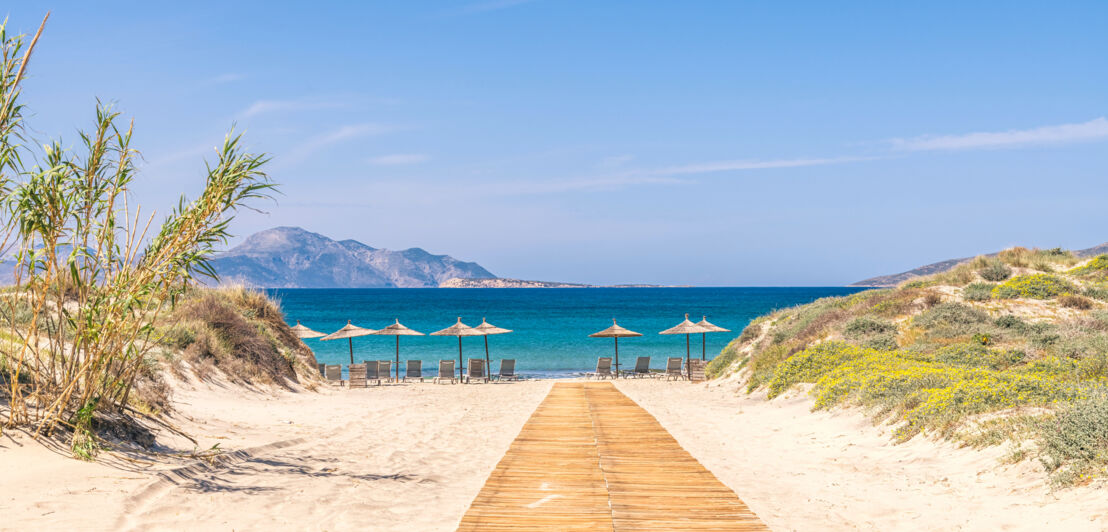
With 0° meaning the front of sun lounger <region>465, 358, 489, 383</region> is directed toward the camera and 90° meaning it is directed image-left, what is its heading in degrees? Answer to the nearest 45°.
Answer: approximately 180°

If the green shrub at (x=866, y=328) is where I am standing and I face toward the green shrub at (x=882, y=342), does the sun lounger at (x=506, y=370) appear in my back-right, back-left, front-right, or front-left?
back-right

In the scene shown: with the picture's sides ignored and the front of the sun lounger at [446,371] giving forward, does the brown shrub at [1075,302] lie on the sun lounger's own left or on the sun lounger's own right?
on the sun lounger's own right

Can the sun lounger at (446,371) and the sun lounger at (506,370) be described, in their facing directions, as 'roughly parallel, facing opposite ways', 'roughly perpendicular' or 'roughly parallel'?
roughly parallel

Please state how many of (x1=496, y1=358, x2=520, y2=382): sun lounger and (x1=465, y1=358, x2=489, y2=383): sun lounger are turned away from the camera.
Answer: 2

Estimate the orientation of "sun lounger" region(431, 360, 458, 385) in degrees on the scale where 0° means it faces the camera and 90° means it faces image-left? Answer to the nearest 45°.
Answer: approximately 180°

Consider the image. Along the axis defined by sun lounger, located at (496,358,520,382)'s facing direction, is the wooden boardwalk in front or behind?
behind

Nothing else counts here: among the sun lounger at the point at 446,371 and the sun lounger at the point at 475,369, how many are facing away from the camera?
2

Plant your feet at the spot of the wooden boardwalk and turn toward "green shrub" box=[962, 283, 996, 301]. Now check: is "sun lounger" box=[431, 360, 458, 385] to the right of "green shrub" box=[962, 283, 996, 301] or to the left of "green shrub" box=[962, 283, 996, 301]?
left

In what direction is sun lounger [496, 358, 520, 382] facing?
away from the camera

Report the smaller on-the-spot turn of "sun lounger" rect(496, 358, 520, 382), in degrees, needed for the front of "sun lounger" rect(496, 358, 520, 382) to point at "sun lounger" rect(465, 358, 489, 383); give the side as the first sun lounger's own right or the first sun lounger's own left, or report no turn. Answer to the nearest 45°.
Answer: approximately 135° to the first sun lounger's own left

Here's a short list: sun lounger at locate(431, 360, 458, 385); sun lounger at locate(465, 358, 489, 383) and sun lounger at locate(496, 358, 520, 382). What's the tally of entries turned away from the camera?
3

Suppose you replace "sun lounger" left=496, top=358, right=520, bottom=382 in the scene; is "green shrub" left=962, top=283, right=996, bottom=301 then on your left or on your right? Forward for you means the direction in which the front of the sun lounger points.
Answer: on your right

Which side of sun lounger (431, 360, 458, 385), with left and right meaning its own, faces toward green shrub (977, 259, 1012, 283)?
right
